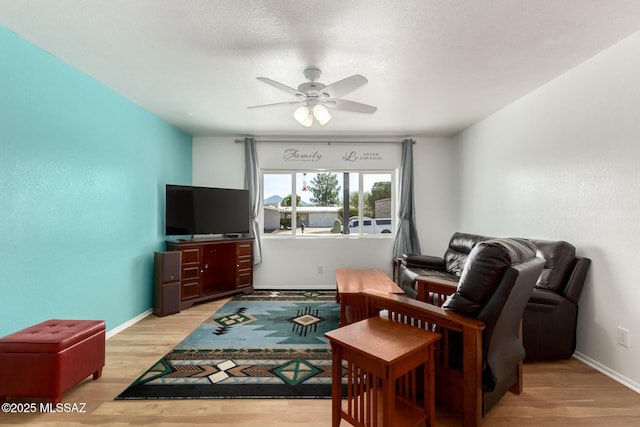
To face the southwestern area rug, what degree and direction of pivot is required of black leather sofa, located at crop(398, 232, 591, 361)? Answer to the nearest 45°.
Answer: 0° — it already faces it

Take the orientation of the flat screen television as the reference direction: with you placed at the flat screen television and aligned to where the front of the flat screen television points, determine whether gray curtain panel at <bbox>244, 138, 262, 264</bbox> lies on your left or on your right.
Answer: on your left

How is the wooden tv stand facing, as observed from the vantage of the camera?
facing the viewer and to the right of the viewer

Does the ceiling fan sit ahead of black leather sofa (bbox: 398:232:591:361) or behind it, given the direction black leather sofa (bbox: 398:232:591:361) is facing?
ahead

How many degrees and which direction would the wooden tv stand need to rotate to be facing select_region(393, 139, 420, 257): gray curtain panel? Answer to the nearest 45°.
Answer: approximately 45° to its left

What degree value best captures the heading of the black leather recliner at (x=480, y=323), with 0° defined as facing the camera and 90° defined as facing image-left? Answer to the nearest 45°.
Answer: approximately 135°

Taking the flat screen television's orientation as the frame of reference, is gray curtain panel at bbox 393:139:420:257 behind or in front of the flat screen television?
in front

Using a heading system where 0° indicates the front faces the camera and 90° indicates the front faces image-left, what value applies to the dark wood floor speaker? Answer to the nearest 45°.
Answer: approximately 315°

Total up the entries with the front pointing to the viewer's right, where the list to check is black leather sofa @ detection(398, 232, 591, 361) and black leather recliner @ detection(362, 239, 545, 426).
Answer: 0

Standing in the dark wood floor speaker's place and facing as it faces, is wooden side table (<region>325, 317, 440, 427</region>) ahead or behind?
ahead

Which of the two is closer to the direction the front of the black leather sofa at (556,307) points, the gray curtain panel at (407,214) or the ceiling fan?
the ceiling fan

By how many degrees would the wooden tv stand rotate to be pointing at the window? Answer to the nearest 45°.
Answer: approximately 45° to its left

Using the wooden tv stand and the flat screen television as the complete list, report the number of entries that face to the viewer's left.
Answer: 0

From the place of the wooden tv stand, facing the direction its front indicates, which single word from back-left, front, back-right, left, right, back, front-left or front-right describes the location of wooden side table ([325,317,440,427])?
front-right
